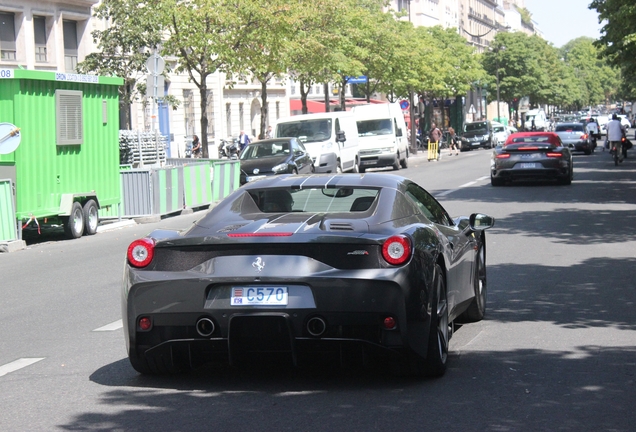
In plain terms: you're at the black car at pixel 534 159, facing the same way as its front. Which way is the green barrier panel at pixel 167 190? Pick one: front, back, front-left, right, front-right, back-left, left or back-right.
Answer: back-left

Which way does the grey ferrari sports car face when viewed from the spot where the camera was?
facing away from the viewer and to the right of the viewer

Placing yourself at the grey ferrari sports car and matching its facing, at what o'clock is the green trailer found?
The green trailer is roughly at 10 o'clock from the grey ferrari sports car.

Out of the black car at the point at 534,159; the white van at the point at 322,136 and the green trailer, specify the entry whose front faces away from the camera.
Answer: the black car

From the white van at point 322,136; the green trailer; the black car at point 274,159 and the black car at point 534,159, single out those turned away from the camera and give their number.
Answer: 1

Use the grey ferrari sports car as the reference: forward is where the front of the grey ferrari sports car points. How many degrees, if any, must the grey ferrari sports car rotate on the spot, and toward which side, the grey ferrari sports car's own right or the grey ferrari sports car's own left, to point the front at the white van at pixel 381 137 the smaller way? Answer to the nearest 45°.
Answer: approximately 45° to the grey ferrari sports car's own left

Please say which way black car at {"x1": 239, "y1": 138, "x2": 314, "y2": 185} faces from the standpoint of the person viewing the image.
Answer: facing the viewer and to the left of the viewer

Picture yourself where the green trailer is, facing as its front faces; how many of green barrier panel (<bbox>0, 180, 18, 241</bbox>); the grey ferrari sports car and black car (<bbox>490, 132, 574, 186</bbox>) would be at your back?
1

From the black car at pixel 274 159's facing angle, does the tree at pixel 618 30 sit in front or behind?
behind

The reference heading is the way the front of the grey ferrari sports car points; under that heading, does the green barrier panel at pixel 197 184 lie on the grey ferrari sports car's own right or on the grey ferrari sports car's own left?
on the grey ferrari sports car's own left

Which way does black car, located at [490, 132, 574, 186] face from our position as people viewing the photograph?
facing away from the viewer

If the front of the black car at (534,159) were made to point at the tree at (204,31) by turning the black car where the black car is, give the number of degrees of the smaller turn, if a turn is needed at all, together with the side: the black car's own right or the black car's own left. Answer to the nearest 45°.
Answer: approximately 45° to the black car's own left

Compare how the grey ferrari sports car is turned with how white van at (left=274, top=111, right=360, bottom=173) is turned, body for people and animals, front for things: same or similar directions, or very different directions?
very different directions

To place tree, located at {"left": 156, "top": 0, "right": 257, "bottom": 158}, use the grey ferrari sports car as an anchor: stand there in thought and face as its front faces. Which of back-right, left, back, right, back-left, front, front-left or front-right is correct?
front-left

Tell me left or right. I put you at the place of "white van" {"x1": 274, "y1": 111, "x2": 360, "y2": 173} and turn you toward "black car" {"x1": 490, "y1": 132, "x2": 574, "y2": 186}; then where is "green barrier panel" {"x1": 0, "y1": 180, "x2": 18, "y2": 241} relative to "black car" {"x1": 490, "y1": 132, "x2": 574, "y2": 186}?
right

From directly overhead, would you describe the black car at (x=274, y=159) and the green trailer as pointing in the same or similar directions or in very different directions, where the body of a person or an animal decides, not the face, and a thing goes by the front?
same or similar directions
